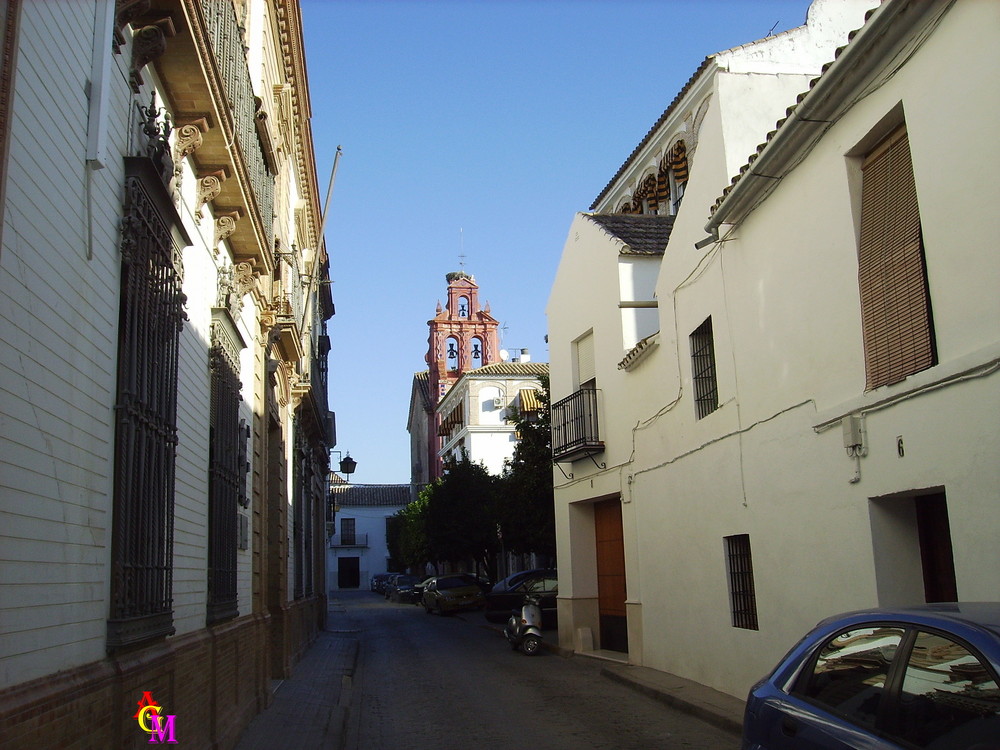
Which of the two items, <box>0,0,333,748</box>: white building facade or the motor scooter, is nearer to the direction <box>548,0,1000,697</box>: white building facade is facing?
the white building facade

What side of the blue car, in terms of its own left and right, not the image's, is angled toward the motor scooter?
back

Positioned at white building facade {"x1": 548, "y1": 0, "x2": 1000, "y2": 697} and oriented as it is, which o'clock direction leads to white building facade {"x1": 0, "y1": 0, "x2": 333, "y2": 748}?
white building facade {"x1": 0, "y1": 0, "x2": 333, "y2": 748} is roughly at 12 o'clock from white building facade {"x1": 548, "y1": 0, "x2": 1000, "y2": 697}.

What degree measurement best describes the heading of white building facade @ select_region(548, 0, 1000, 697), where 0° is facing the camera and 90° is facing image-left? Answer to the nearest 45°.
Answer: approximately 45°

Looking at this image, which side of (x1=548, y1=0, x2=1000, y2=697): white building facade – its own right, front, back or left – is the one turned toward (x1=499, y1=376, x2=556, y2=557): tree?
right

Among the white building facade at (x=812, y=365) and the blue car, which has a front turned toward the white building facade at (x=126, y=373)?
the white building facade at (x=812, y=365)

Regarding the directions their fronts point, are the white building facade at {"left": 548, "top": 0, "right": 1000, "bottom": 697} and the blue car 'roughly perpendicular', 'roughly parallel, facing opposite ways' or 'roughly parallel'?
roughly perpendicular

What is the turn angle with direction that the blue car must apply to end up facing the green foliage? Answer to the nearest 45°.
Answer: approximately 135° to its left
